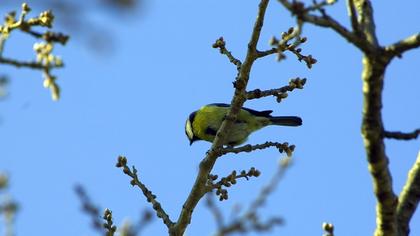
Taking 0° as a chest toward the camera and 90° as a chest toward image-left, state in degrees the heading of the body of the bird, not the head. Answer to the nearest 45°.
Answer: approximately 90°

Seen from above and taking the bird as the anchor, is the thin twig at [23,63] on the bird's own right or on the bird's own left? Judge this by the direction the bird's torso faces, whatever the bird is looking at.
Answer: on the bird's own left

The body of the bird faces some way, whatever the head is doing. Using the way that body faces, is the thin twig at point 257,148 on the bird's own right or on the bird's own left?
on the bird's own left
